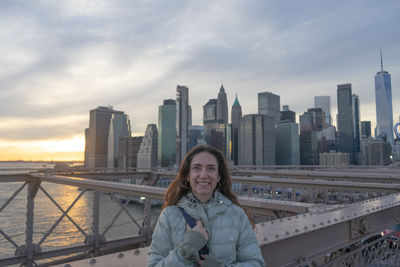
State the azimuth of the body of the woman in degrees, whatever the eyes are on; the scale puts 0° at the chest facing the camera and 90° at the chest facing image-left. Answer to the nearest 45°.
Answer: approximately 0°
